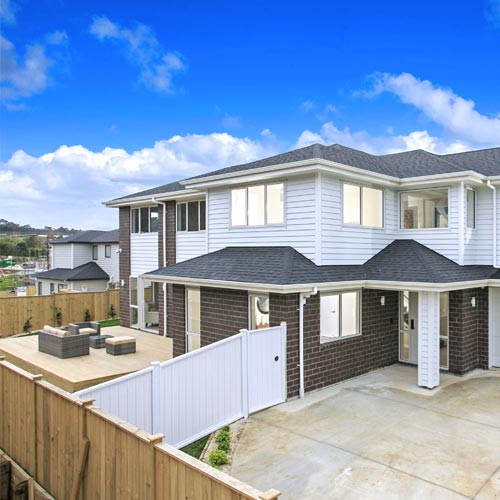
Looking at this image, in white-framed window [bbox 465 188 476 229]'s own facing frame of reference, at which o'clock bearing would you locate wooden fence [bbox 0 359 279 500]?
The wooden fence is roughly at 2 o'clock from the white-framed window.

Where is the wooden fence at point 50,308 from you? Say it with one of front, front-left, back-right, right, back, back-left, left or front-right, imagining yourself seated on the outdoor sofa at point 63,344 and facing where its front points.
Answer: front-left

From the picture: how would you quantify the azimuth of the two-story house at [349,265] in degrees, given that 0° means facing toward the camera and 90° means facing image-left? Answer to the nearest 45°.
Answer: approximately 315°

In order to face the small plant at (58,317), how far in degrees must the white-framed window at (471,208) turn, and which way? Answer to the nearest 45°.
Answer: approximately 135° to its right

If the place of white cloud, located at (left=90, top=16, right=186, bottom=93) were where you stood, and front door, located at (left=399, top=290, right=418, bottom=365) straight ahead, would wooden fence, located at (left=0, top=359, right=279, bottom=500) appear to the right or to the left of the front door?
right

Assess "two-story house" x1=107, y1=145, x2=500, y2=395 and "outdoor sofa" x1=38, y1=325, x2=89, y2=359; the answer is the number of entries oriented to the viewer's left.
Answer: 0

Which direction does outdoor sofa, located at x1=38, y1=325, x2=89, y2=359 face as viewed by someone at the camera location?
facing away from the viewer and to the right of the viewer

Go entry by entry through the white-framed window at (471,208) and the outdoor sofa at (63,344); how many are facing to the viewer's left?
0

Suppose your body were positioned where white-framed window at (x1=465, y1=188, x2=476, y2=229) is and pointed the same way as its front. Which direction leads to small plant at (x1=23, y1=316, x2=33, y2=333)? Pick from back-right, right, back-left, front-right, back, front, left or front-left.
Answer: back-right

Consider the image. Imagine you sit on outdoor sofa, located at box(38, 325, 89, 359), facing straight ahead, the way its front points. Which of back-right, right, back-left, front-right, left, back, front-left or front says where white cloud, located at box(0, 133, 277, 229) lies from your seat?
front-left
